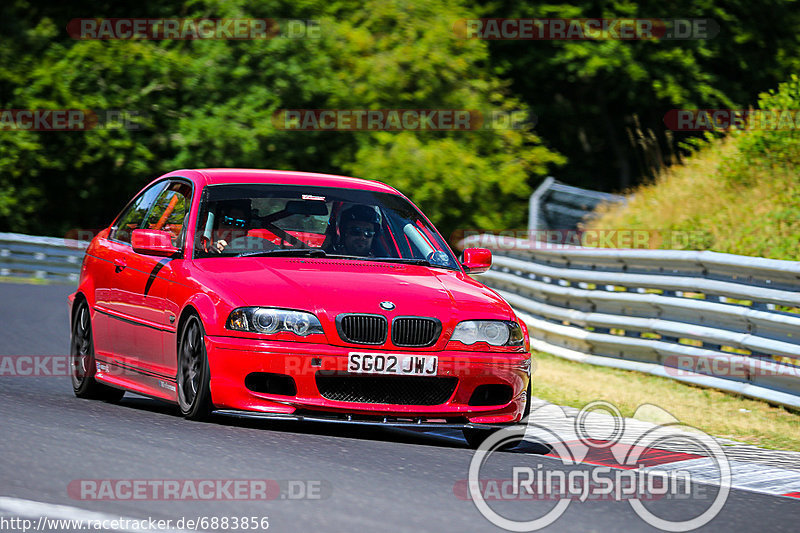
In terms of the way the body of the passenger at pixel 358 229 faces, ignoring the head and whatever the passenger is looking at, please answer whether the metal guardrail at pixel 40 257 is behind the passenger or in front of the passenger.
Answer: behind

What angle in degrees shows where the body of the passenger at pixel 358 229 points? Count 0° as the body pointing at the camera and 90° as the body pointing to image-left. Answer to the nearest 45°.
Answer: approximately 315°

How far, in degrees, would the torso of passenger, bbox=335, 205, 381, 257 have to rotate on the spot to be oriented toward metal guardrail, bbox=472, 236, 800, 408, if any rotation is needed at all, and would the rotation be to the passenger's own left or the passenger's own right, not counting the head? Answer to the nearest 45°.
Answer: approximately 90° to the passenger's own left
